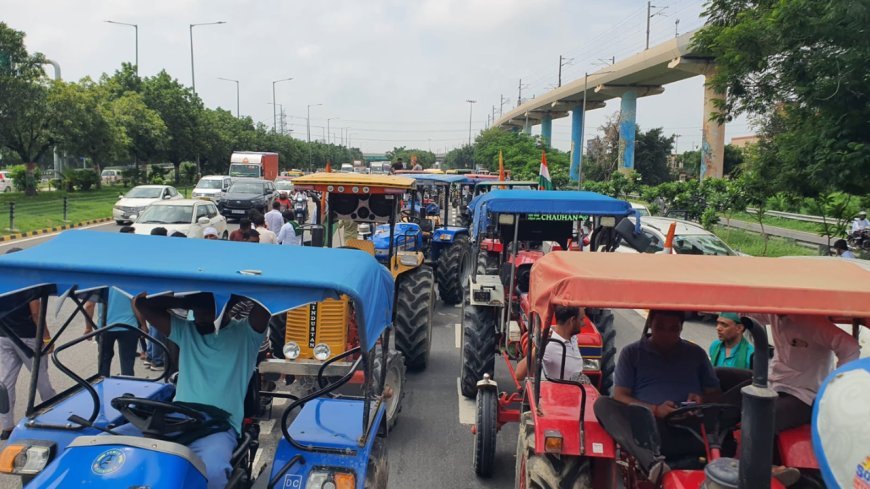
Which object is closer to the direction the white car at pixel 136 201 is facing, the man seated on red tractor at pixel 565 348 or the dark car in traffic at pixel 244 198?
the man seated on red tractor

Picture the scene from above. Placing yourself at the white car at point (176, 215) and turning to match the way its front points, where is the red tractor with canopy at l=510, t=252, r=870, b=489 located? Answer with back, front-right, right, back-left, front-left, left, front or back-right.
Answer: front-left

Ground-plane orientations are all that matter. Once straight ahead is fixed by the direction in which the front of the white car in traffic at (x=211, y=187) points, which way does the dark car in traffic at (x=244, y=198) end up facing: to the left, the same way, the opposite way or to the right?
the same way

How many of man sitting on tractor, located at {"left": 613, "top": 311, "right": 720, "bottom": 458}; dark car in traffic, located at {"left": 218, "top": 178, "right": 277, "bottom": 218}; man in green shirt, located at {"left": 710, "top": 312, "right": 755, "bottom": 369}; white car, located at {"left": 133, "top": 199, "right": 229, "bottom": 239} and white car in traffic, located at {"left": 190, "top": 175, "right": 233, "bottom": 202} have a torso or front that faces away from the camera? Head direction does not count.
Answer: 0

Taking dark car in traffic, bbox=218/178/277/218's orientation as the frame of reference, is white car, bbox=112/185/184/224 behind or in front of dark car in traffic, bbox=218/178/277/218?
in front

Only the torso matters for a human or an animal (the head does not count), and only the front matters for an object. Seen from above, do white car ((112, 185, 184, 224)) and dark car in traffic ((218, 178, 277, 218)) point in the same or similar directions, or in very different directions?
same or similar directions

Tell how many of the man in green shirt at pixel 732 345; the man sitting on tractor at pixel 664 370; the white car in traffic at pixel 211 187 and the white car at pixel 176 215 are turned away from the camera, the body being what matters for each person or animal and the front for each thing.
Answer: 0

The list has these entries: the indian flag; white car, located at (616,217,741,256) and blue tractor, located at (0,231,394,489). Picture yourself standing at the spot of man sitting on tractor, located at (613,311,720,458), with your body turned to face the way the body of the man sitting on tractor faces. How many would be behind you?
2

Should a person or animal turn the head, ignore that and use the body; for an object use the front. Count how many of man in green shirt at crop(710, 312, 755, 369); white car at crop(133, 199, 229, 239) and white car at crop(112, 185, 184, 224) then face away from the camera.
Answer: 0

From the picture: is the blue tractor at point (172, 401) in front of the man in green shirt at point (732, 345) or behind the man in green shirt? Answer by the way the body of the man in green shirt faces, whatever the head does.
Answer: in front

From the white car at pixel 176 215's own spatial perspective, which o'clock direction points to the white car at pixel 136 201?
the white car at pixel 136 201 is roughly at 4 o'clock from the white car at pixel 176 215.

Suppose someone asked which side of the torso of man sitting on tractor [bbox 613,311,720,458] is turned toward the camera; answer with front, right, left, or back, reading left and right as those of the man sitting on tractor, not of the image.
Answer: front

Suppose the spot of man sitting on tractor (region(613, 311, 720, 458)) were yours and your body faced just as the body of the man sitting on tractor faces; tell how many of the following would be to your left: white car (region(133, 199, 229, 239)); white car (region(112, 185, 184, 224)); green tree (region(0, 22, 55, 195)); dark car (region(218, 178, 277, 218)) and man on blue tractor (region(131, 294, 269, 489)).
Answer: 0

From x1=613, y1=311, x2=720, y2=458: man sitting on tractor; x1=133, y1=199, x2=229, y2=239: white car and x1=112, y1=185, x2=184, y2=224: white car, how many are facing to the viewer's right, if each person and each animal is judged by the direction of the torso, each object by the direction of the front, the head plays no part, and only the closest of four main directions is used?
0

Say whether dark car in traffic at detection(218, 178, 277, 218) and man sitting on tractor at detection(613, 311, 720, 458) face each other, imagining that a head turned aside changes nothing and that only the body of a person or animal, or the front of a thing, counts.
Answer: no

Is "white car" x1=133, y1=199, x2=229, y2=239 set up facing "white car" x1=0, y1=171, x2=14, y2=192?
no

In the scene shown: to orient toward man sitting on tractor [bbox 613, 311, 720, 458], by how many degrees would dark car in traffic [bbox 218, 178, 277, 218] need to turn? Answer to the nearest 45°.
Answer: approximately 45° to its left

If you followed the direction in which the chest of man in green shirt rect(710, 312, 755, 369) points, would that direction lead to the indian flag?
no

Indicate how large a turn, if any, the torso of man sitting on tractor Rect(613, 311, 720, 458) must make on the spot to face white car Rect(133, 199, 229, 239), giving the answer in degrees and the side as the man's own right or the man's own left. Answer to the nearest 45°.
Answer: approximately 135° to the man's own right

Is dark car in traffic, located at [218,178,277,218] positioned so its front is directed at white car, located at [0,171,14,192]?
no

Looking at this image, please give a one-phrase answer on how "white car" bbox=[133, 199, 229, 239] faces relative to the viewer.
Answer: facing the viewer and to the left of the viewer
